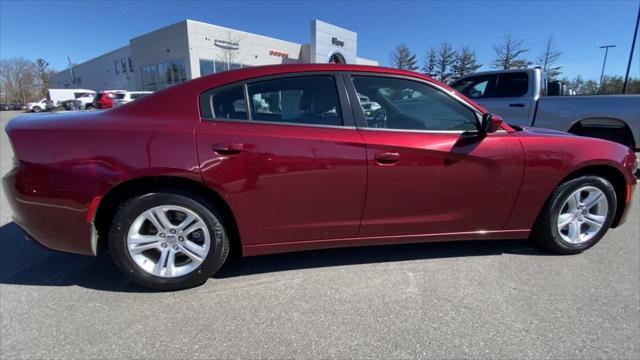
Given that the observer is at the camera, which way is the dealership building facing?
facing the viewer and to the right of the viewer

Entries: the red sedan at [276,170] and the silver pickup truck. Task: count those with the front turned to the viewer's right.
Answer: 1

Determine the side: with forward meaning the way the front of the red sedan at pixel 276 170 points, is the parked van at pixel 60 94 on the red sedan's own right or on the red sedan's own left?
on the red sedan's own left

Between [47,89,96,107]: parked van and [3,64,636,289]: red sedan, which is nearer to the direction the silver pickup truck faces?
the parked van

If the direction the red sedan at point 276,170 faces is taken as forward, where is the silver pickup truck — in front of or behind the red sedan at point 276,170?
in front

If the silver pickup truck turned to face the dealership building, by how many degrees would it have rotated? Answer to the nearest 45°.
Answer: approximately 45° to its right

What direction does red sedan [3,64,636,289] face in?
to the viewer's right

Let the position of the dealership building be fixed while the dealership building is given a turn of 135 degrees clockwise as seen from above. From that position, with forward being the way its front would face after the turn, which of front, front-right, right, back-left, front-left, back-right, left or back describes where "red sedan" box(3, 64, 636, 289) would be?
left

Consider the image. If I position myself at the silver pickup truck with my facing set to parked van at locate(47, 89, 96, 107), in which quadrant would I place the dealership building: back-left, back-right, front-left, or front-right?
front-right

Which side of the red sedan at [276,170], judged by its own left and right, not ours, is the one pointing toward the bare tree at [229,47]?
left

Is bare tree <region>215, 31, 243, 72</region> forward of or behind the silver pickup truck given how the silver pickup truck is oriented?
forward

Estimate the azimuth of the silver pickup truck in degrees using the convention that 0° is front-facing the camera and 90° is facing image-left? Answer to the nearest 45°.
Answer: approximately 90°
